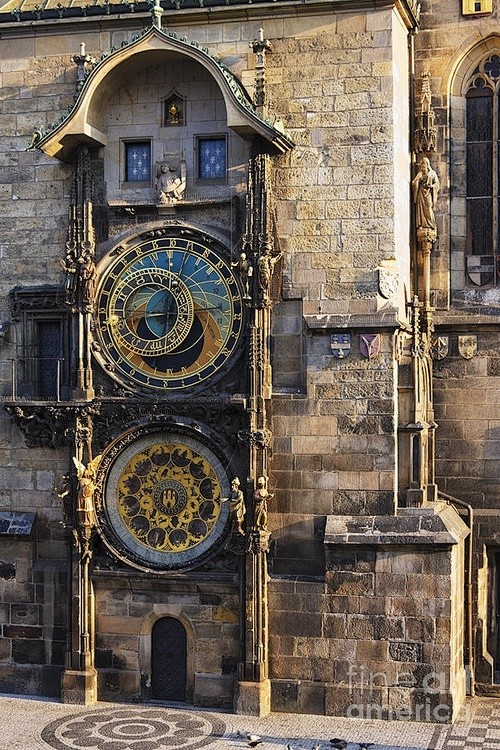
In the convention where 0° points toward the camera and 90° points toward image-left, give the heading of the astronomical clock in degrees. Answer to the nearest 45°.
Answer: approximately 0°

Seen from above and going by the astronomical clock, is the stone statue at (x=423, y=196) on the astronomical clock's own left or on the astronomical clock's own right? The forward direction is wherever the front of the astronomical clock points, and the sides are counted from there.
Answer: on the astronomical clock's own left
